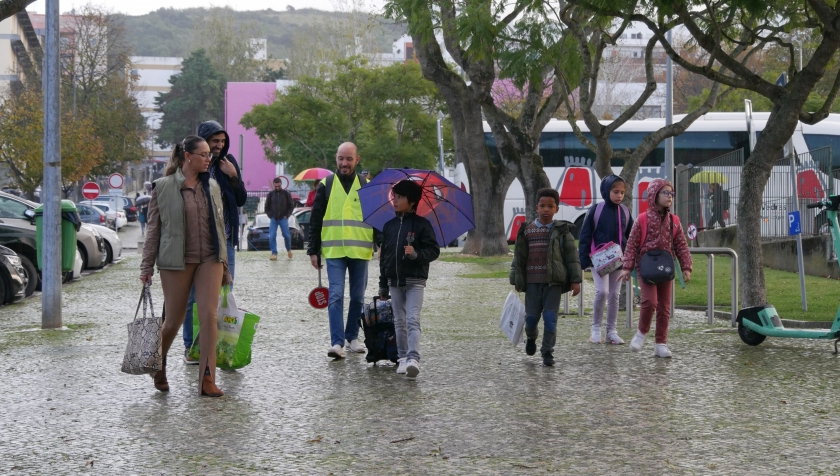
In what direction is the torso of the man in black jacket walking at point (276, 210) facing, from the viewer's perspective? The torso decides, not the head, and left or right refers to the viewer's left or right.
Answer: facing the viewer

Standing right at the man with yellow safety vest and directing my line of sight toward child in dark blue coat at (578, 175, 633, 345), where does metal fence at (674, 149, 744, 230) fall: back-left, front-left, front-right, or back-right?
front-left

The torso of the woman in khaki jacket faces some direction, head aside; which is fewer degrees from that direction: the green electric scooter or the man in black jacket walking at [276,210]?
the green electric scooter

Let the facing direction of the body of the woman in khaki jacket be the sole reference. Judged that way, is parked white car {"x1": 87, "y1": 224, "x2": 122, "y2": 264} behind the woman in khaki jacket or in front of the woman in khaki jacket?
behind

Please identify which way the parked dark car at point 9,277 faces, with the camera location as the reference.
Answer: facing the viewer and to the right of the viewer

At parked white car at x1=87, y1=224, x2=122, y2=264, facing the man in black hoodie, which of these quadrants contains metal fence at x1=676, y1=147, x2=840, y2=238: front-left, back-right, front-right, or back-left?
front-left

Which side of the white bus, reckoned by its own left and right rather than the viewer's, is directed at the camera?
left

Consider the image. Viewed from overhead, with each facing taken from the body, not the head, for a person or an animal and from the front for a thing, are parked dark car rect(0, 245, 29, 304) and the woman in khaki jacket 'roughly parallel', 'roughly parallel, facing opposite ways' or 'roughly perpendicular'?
roughly parallel

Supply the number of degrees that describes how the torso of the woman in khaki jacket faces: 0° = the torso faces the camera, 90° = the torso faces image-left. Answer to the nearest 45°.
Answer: approximately 315°

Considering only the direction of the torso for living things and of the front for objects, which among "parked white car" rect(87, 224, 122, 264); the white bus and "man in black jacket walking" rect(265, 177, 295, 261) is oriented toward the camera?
the man in black jacket walking

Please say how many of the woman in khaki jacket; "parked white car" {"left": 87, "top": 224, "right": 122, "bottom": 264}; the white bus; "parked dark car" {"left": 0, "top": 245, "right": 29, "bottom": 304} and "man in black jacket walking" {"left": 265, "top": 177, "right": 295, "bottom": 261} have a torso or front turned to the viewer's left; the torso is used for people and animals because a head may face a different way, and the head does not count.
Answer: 1

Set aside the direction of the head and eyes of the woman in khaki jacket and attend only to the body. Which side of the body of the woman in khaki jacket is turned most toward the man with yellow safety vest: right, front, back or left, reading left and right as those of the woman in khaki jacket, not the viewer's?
left

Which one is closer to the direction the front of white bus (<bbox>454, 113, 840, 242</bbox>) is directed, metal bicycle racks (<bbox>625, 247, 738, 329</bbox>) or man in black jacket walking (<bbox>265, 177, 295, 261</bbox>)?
the man in black jacket walking
